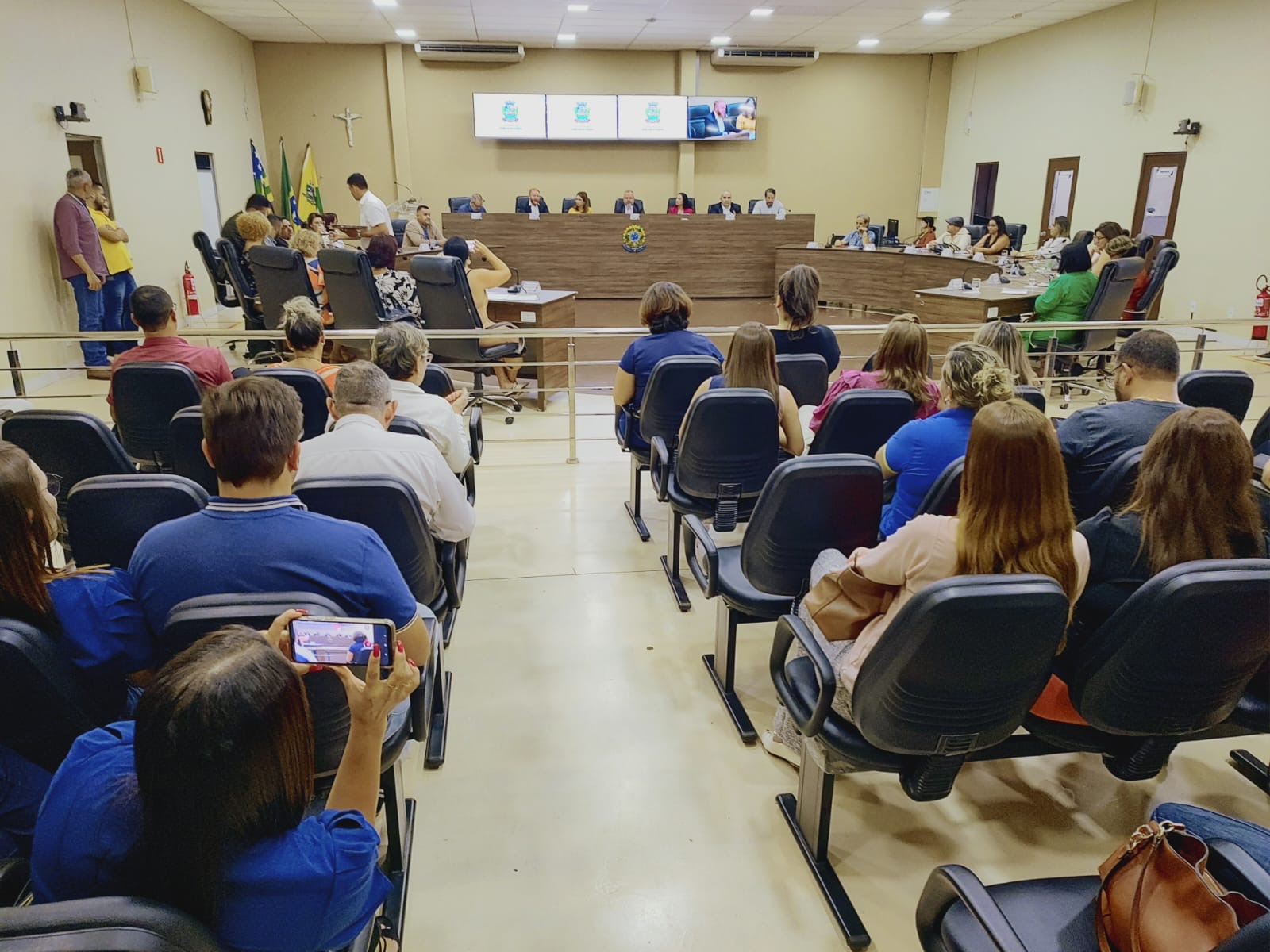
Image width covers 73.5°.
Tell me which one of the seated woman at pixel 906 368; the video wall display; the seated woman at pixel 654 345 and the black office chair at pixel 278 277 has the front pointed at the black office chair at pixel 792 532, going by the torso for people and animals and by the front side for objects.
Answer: the video wall display

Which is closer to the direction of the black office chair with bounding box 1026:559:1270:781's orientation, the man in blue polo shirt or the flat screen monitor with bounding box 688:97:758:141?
the flat screen monitor

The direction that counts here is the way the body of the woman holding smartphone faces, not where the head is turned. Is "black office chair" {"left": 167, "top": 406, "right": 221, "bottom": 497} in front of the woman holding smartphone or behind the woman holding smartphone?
in front

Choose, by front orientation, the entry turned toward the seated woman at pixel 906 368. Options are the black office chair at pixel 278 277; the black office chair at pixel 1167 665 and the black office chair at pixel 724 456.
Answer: the black office chair at pixel 1167 665

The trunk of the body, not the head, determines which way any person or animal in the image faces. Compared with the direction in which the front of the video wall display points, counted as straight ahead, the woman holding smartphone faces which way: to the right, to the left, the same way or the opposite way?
the opposite way

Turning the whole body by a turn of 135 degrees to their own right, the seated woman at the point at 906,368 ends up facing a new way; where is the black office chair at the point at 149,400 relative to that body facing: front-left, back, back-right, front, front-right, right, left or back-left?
back-right

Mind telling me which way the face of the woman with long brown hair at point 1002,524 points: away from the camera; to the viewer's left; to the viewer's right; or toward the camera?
away from the camera

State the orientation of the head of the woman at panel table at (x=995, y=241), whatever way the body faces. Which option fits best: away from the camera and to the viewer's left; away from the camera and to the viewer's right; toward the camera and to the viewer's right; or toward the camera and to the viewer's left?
toward the camera and to the viewer's left

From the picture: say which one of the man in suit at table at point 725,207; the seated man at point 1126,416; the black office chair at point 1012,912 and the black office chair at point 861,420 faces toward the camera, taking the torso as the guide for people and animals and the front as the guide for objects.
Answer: the man in suit at table

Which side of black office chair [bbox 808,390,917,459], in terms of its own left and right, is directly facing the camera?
back

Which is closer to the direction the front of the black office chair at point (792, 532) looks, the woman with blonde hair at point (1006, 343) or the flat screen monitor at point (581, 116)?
the flat screen monitor

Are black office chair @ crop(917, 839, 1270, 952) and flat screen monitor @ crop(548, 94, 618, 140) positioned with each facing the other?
yes

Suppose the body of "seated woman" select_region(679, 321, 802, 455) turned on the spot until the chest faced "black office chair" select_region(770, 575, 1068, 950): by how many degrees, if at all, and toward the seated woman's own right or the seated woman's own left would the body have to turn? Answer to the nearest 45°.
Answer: approximately 180°

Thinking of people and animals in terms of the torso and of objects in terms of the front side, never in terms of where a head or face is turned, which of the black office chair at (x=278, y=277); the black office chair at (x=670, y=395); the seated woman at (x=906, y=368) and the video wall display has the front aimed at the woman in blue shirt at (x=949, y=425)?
the video wall display

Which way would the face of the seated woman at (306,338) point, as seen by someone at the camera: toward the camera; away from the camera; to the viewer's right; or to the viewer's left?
away from the camera

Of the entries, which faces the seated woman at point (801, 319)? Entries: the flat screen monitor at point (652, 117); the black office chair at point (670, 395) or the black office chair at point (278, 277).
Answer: the flat screen monitor
